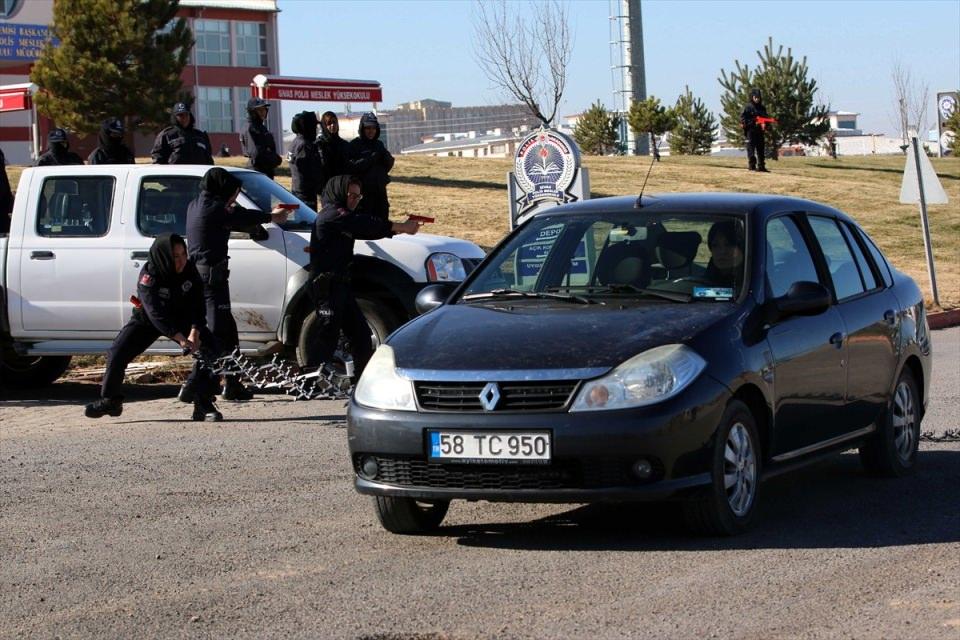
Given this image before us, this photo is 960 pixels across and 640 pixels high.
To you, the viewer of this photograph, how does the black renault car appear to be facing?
facing the viewer and to the left of the viewer

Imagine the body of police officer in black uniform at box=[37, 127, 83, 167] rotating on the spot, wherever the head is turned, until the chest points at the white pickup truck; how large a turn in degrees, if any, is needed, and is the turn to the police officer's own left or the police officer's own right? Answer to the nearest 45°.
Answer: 0° — they already face it

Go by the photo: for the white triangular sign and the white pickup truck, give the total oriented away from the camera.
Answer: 1

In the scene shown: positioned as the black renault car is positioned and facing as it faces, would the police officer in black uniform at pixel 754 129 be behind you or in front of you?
behind

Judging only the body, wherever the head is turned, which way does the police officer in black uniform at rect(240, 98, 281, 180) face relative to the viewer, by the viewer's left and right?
facing the viewer and to the right of the viewer

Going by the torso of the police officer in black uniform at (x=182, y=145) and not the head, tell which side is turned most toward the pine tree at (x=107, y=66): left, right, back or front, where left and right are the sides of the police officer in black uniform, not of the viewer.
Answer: back

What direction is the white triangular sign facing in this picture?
away from the camera

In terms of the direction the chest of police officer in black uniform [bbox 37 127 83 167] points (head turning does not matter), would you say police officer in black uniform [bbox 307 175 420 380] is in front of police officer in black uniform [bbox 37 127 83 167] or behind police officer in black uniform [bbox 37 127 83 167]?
in front

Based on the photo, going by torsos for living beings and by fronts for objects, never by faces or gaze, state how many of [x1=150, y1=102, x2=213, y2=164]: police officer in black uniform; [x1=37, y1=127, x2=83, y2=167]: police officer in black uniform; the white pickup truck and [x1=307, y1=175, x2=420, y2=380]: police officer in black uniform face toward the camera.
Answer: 2

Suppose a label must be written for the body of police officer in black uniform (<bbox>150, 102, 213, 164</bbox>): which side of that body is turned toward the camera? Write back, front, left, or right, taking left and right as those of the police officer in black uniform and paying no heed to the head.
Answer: front
